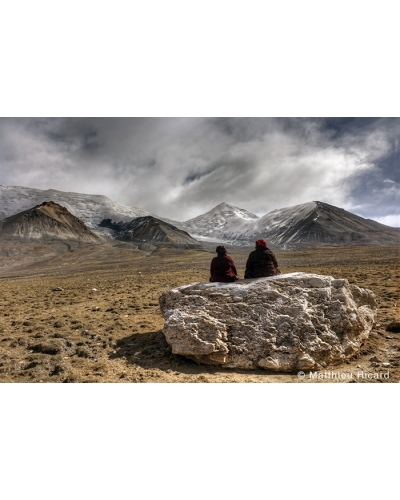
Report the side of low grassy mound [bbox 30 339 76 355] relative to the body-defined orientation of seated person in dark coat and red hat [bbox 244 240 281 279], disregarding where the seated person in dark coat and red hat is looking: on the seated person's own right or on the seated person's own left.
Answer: on the seated person's own left

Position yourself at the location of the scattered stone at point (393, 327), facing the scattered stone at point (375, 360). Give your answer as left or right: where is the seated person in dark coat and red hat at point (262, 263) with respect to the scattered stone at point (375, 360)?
right

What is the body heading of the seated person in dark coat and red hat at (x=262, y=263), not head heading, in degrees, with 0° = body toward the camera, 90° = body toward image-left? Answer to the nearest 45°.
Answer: approximately 180°

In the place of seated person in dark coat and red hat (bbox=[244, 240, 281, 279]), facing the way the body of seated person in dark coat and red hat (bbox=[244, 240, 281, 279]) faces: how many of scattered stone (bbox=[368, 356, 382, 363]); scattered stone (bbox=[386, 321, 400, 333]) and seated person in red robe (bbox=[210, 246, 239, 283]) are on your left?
1

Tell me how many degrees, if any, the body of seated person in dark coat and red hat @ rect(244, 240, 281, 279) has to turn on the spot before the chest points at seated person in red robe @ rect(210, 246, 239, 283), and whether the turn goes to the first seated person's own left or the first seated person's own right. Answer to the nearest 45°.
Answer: approximately 90° to the first seated person's own left

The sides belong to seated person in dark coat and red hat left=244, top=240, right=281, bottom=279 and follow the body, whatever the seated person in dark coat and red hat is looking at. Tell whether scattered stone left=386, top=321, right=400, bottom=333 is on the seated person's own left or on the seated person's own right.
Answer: on the seated person's own right
